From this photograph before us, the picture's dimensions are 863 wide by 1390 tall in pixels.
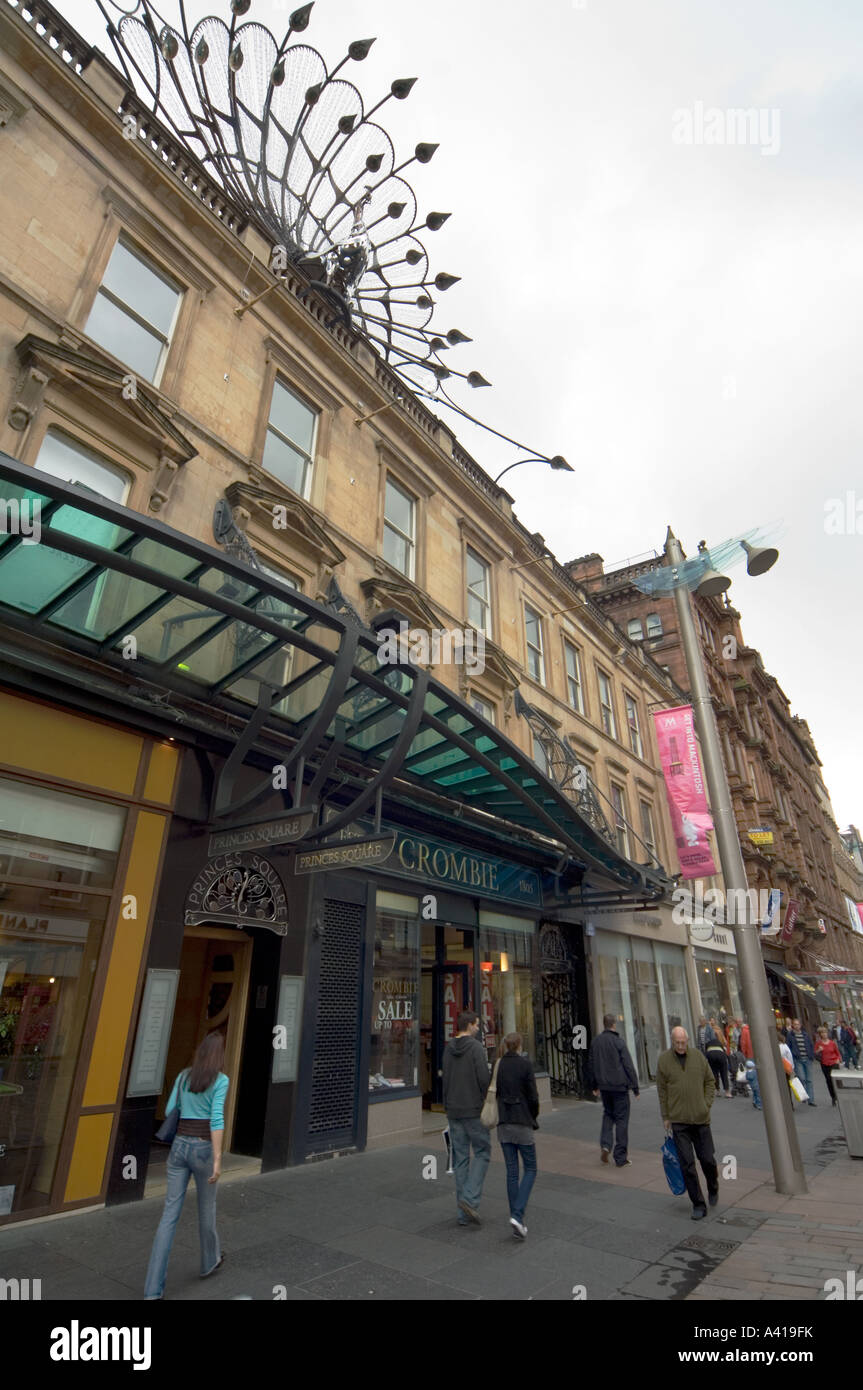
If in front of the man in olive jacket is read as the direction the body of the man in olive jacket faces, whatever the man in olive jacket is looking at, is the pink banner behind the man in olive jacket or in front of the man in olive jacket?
behind

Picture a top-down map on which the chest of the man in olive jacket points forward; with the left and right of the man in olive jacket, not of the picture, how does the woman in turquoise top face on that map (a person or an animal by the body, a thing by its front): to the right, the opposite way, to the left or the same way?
the opposite way

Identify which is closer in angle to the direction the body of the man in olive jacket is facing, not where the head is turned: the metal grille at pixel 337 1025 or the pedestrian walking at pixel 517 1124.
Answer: the pedestrian walking

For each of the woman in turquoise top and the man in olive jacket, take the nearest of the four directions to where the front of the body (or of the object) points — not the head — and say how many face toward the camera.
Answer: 1

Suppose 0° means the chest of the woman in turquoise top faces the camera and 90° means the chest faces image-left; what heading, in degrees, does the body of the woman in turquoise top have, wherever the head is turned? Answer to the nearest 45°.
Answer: approximately 225°

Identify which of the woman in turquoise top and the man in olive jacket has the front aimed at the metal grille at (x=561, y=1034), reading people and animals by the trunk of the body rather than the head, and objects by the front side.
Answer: the woman in turquoise top

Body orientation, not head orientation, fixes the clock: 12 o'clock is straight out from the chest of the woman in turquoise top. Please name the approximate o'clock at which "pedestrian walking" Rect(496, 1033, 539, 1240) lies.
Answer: The pedestrian walking is roughly at 1 o'clock from the woman in turquoise top.

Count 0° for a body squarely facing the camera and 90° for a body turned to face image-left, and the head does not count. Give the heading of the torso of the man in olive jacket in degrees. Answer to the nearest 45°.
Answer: approximately 0°

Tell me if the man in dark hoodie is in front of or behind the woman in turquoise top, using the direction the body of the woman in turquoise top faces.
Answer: in front

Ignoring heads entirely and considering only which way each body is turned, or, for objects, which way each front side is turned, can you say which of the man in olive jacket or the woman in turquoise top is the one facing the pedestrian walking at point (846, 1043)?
the woman in turquoise top

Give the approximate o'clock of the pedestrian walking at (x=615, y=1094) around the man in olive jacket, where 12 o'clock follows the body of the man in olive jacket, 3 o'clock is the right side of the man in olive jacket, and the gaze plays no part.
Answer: The pedestrian walking is roughly at 5 o'clock from the man in olive jacket.

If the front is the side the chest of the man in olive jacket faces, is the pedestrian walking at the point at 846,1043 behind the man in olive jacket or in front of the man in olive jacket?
behind

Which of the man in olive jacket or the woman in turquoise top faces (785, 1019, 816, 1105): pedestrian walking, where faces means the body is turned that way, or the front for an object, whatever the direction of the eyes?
the woman in turquoise top

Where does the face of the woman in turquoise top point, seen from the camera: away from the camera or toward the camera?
away from the camera
